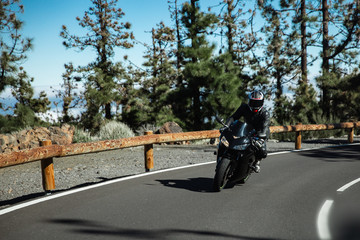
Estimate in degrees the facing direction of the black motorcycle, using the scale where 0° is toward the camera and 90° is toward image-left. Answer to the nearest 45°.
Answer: approximately 45°

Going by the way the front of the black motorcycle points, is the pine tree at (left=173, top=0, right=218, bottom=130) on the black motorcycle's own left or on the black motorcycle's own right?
on the black motorcycle's own right

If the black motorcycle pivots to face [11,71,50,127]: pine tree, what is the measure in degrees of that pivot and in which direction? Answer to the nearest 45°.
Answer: approximately 90° to its right

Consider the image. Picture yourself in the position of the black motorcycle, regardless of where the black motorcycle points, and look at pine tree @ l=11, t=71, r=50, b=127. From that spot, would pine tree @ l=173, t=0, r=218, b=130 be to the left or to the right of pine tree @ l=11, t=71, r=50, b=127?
right

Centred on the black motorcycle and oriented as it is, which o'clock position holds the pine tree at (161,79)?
The pine tree is roughly at 4 o'clock from the black motorcycle.
